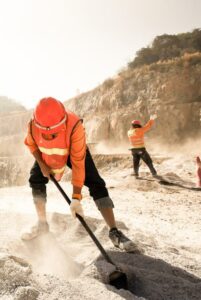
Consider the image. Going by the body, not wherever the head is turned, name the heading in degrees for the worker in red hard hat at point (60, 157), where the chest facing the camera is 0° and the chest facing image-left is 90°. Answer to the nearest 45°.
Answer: approximately 0°
